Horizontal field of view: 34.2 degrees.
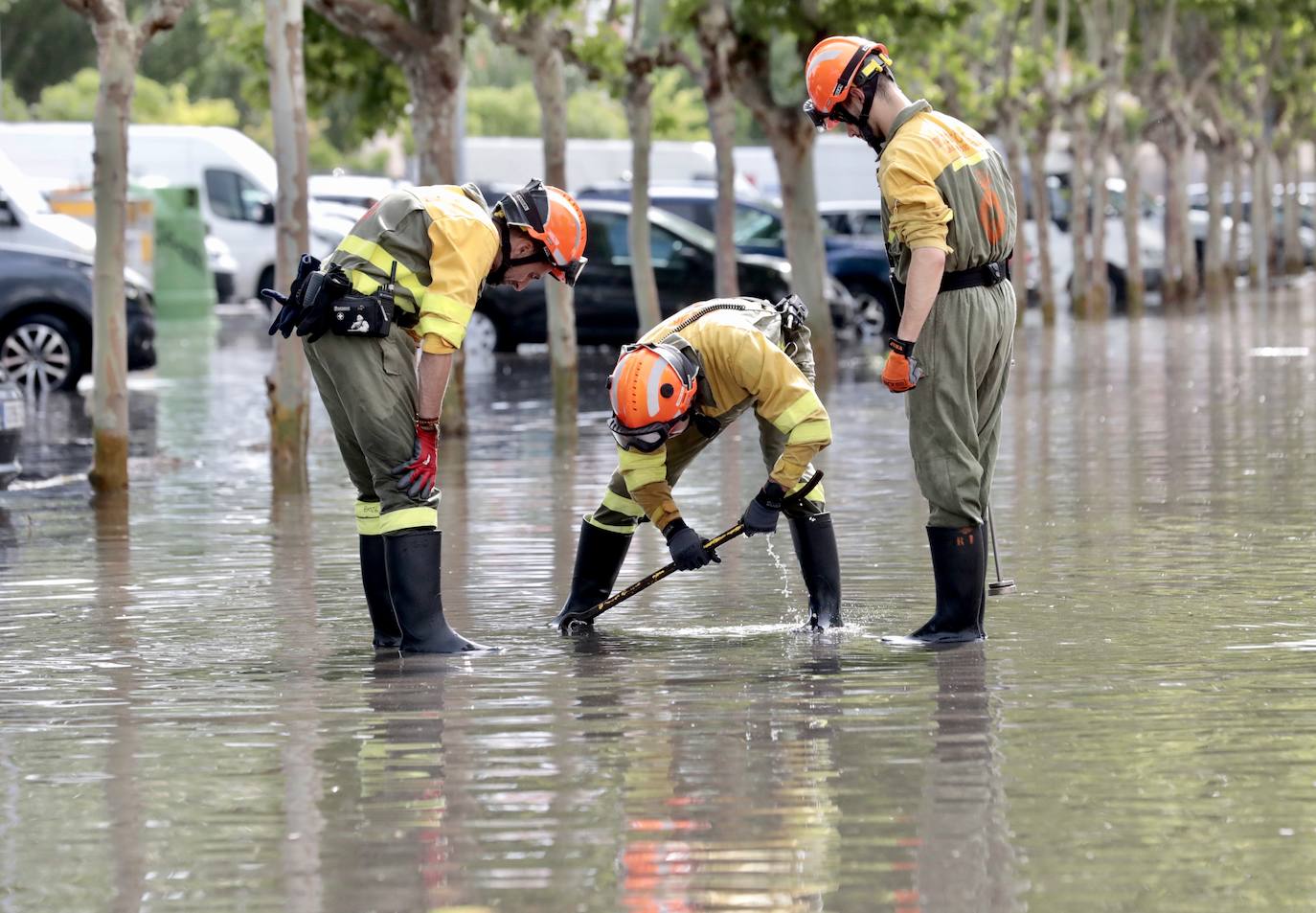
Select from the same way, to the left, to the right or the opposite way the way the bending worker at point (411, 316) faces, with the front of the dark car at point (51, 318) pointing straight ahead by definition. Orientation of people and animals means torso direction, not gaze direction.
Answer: the same way

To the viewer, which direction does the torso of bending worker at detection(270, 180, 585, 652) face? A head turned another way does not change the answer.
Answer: to the viewer's right

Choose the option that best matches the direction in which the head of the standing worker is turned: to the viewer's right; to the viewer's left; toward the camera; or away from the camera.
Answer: to the viewer's left

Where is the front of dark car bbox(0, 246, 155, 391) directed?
to the viewer's right

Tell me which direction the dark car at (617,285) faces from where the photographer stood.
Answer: facing to the right of the viewer

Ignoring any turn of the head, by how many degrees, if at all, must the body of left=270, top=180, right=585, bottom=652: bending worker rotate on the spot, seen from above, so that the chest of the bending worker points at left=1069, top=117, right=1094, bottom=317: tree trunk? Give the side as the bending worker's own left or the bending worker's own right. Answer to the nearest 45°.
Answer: approximately 90° to the bending worker's own left

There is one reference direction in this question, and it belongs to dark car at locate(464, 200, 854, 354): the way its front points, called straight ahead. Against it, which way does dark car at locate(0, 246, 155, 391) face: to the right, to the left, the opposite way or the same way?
the same way

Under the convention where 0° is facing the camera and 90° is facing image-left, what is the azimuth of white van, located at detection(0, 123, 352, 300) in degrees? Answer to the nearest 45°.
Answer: approximately 270°

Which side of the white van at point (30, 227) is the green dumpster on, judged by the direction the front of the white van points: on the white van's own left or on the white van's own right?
on the white van's own left

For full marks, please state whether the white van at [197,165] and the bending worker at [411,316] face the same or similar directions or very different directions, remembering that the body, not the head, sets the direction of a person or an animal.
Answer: same or similar directions

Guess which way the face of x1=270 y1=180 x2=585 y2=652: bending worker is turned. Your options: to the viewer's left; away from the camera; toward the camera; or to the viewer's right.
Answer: to the viewer's right

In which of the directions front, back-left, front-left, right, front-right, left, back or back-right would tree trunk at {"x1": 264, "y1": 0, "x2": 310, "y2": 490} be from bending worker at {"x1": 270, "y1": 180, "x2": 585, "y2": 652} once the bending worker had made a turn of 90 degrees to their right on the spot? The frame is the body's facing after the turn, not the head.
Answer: back

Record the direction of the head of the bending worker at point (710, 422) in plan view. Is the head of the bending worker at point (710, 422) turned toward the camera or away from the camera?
toward the camera

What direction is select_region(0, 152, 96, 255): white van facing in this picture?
to the viewer's right

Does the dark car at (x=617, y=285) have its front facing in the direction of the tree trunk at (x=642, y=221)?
no
